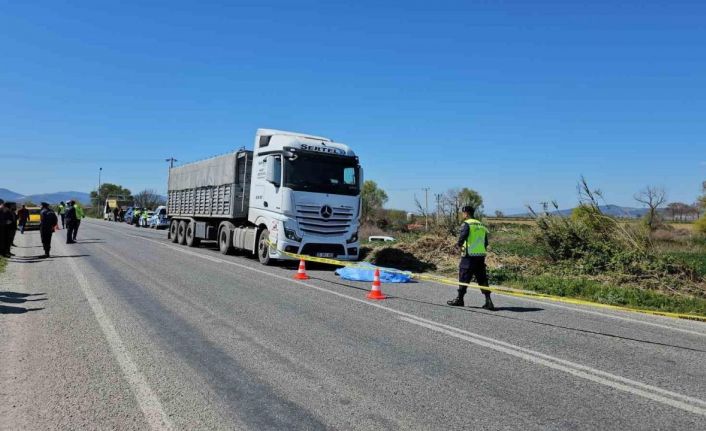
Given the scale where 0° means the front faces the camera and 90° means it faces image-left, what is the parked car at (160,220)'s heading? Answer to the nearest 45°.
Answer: approximately 45°

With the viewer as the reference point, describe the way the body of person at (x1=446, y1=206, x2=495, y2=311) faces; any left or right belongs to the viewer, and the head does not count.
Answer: facing away from the viewer and to the left of the viewer

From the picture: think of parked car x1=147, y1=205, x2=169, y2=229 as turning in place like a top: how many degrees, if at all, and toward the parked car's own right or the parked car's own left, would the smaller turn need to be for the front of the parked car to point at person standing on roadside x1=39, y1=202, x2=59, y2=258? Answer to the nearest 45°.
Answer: approximately 45° to the parked car's own left

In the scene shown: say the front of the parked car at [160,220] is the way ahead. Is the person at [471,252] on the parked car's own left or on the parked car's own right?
on the parked car's own left

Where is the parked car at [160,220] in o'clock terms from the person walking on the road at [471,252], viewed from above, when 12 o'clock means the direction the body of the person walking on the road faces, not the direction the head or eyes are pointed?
The parked car is roughly at 12 o'clock from the person walking on the road.

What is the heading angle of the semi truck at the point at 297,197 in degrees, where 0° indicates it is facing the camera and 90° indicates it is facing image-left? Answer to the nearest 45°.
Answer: approximately 315°
